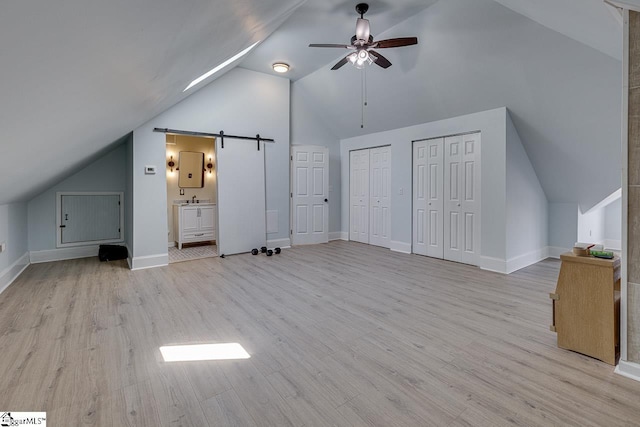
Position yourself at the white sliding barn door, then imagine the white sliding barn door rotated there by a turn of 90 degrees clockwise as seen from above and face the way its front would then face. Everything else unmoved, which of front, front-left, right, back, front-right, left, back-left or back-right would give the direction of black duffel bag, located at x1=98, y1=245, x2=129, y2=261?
front-right

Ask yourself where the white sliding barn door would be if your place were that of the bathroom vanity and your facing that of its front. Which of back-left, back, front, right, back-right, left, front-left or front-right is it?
front

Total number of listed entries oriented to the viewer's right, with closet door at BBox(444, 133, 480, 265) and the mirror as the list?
0

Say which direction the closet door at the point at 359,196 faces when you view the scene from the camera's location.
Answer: facing the viewer and to the left of the viewer

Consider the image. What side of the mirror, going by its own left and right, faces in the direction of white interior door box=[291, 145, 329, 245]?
left

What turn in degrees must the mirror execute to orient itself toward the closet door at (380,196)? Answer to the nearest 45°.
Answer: approximately 45° to its left

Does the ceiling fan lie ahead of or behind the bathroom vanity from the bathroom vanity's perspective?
ahead

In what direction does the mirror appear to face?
toward the camera

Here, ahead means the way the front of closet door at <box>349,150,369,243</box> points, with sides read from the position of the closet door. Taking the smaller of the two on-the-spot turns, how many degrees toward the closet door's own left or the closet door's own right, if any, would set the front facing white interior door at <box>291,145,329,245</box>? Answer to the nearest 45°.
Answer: approximately 45° to the closet door's own right

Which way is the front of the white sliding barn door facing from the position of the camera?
facing the viewer and to the right of the viewer

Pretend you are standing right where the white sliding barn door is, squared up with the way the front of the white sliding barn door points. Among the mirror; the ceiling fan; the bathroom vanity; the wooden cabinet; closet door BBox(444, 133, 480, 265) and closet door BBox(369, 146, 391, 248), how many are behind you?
2

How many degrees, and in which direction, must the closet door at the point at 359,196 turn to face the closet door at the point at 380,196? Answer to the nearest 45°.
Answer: approximately 90° to its left

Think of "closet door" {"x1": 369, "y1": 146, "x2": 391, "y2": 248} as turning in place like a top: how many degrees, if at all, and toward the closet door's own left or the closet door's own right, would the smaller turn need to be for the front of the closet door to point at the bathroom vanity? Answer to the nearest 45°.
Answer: approximately 45° to the closet door's own right

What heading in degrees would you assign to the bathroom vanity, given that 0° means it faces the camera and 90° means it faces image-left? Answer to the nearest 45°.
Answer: approximately 315°
